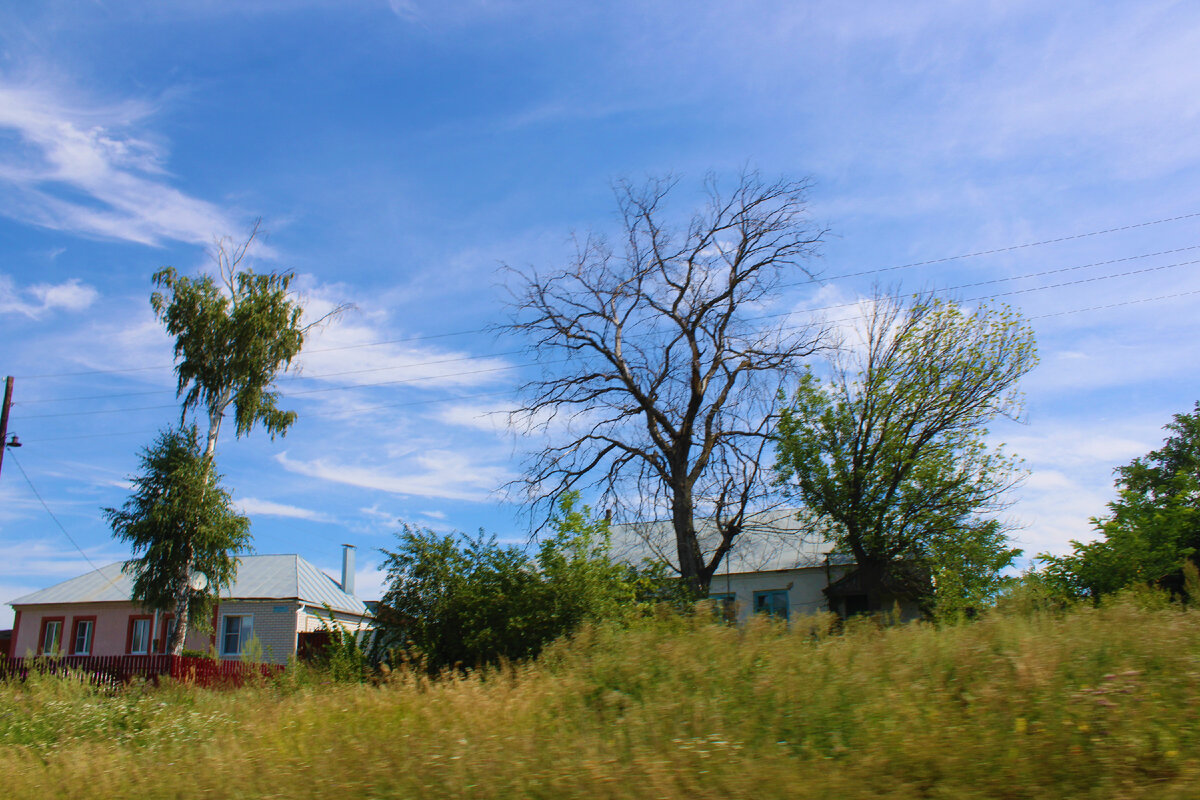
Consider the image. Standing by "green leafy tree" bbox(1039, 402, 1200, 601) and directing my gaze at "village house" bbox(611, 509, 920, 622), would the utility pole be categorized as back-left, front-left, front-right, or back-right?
front-left

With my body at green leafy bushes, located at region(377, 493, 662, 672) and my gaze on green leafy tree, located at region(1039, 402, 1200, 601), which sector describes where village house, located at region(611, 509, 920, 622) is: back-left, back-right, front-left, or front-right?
front-left

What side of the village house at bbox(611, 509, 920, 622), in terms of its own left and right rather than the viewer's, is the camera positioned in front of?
front

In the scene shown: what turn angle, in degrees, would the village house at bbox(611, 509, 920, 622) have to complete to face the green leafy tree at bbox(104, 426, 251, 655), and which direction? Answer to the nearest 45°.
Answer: approximately 45° to its right

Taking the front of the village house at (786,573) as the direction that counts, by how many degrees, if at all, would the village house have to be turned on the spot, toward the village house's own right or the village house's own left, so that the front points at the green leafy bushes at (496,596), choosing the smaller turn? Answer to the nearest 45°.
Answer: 0° — it already faces it

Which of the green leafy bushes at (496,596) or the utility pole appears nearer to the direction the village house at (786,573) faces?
the green leafy bushes

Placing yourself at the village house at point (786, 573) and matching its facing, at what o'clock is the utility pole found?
The utility pole is roughly at 2 o'clock from the village house.

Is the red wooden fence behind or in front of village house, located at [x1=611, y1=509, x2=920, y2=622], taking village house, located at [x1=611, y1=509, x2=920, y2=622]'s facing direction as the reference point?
in front
